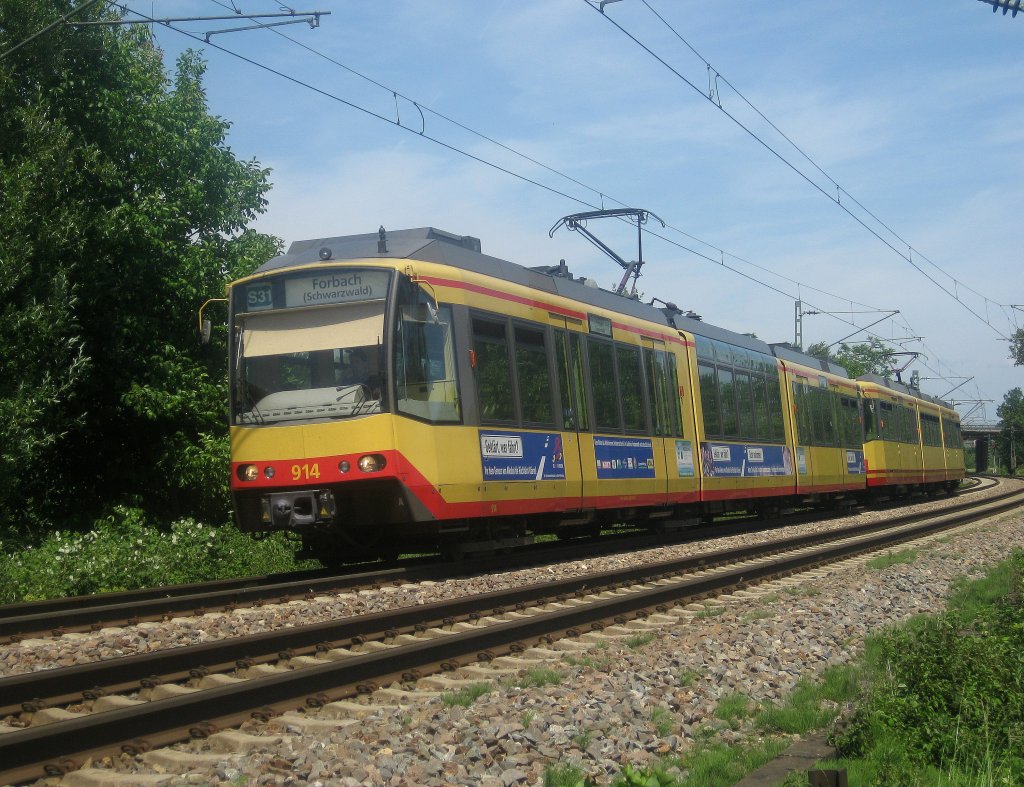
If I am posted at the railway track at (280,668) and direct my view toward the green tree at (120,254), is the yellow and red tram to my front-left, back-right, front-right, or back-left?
front-right

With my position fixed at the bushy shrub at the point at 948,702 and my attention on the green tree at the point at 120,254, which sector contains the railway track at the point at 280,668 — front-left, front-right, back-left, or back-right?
front-left

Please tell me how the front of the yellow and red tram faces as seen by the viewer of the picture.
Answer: facing the viewer and to the left of the viewer

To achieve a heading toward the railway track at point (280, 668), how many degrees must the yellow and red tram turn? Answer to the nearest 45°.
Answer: approximately 45° to its left

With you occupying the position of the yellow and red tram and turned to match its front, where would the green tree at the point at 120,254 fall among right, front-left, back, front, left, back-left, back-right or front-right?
right

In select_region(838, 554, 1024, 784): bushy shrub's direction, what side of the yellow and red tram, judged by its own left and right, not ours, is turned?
left
